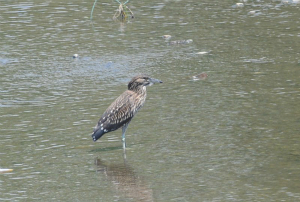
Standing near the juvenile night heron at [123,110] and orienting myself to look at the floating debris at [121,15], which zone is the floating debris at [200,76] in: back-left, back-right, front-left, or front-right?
front-right

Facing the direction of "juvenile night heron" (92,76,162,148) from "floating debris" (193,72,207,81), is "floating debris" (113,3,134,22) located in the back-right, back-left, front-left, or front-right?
back-right

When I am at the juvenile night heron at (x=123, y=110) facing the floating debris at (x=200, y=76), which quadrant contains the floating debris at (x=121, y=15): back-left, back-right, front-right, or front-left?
front-left

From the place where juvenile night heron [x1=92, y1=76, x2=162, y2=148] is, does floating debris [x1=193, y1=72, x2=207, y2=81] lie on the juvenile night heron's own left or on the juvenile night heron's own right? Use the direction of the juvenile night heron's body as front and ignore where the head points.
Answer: on the juvenile night heron's own left

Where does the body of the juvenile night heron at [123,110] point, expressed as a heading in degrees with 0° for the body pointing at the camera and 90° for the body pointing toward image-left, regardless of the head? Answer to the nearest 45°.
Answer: approximately 270°

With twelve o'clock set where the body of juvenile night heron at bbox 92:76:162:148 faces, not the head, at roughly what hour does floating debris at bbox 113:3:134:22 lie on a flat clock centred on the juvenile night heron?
The floating debris is roughly at 9 o'clock from the juvenile night heron.
